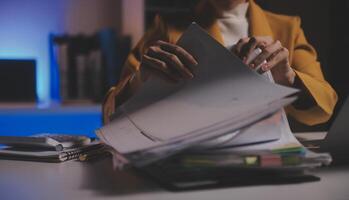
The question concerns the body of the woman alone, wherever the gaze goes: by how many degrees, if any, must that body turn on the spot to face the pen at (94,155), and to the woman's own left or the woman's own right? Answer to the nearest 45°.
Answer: approximately 45° to the woman's own right

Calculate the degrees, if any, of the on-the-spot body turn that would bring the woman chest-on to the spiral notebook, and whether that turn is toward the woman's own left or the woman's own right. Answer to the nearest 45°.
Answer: approximately 45° to the woman's own right

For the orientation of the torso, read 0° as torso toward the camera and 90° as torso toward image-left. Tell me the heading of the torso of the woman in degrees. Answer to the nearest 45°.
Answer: approximately 0°
